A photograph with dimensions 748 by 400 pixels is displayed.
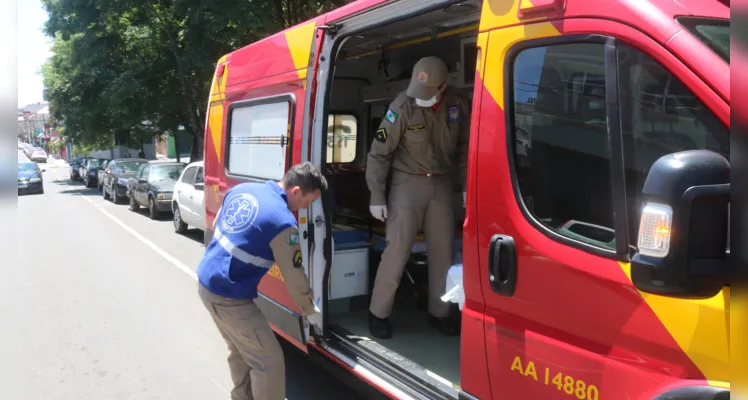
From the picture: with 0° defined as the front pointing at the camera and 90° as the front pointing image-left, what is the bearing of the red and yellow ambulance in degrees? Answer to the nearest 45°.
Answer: approximately 315°

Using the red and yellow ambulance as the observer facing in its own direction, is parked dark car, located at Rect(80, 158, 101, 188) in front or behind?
behind

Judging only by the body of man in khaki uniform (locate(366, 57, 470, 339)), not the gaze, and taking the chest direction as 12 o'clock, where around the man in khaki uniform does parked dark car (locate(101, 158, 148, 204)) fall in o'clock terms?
The parked dark car is roughly at 5 o'clock from the man in khaki uniform.

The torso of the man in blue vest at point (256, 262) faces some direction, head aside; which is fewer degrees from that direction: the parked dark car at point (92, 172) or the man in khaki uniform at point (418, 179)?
the man in khaki uniform

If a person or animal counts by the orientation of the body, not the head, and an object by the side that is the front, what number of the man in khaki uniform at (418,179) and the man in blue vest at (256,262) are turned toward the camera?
1

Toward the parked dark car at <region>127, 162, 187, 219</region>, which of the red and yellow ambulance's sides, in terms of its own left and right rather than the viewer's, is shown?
back

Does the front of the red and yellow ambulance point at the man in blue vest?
no

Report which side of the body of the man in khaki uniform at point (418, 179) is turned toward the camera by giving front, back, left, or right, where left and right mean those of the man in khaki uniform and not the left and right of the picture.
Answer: front

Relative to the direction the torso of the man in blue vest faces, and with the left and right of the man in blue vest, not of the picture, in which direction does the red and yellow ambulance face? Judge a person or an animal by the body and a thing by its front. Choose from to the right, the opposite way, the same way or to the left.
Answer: to the right

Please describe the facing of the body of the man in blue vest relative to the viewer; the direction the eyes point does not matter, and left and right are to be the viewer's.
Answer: facing away from the viewer and to the right of the viewer

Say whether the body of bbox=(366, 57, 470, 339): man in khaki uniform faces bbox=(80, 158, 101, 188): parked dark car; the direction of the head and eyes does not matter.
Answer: no

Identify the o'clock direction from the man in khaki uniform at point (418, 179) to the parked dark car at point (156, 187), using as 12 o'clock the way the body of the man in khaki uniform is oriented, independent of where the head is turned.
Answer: The parked dark car is roughly at 5 o'clock from the man in khaki uniform.

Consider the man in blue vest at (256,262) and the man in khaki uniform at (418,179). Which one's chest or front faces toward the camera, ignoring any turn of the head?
the man in khaki uniform

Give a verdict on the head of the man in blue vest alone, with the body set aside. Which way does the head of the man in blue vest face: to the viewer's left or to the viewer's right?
to the viewer's right

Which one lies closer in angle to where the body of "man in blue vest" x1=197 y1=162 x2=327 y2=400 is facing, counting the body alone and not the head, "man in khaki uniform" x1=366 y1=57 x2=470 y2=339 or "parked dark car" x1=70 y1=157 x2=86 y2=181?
the man in khaki uniform

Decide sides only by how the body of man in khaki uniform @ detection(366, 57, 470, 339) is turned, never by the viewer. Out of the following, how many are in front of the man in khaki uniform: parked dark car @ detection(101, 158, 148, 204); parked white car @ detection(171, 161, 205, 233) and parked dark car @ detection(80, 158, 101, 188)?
0
